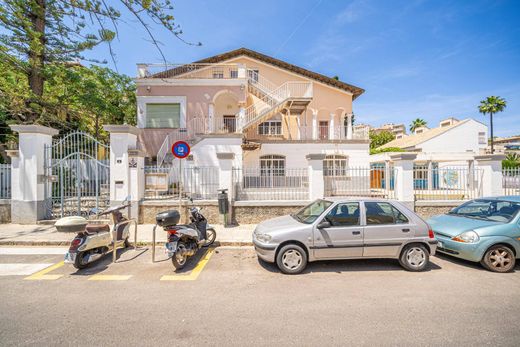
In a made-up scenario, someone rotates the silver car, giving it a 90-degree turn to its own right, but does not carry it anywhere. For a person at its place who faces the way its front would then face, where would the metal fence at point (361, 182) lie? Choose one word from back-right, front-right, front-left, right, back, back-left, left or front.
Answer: front

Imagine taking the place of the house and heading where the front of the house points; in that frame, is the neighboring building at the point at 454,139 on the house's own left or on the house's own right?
on the house's own left

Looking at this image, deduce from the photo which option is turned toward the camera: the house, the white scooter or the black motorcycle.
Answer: the house

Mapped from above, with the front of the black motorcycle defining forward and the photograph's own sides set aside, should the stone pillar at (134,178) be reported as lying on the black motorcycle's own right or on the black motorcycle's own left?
on the black motorcycle's own left

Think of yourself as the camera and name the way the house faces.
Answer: facing the viewer

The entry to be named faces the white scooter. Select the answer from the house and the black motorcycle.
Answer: the house

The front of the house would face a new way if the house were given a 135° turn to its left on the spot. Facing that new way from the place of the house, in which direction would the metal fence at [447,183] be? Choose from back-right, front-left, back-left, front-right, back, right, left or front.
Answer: right

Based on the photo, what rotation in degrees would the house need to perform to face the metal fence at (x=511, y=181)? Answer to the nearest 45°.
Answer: approximately 45° to its left

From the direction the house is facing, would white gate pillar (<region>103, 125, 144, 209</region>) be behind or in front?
in front

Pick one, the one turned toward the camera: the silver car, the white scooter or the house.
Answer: the house
